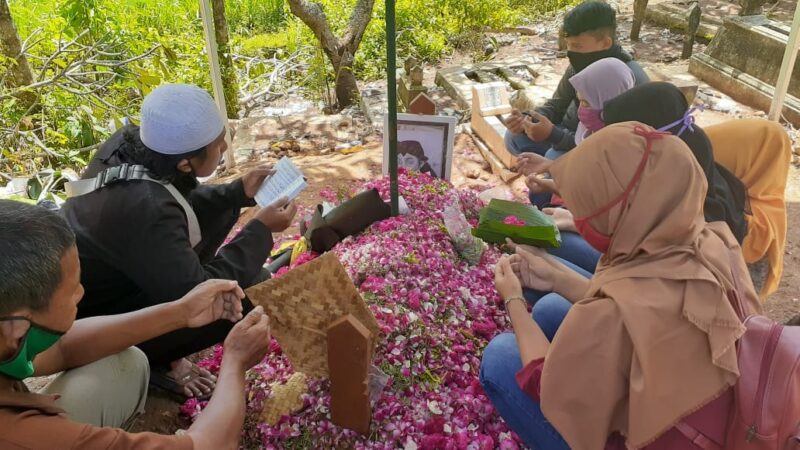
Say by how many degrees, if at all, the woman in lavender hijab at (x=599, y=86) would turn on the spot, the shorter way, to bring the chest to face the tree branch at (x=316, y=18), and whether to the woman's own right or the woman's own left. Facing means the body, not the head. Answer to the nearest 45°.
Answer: approximately 45° to the woman's own right

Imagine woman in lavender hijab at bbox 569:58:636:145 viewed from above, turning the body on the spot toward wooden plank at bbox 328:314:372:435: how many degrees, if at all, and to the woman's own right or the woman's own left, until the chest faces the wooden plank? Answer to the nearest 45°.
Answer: approximately 90° to the woman's own left

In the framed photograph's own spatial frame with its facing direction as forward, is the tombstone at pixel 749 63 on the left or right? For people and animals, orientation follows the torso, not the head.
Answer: on its left

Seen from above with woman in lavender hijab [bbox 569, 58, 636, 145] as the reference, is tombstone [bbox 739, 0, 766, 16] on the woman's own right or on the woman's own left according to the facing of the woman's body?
on the woman's own right

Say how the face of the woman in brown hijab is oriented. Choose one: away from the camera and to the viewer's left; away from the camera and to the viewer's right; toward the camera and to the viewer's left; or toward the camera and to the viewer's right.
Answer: away from the camera and to the viewer's left

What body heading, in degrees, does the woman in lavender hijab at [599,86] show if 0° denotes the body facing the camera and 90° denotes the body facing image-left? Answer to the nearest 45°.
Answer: approximately 90°

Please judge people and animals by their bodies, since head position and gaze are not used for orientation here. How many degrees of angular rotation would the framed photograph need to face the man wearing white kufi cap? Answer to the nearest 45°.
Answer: approximately 45° to its right

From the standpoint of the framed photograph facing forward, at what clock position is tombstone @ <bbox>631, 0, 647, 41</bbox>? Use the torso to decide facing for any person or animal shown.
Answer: The tombstone is roughly at 7 o'clock from the framed photograph.

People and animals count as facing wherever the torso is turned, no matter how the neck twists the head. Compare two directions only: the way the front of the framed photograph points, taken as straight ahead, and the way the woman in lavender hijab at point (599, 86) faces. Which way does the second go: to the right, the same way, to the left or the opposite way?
to the right

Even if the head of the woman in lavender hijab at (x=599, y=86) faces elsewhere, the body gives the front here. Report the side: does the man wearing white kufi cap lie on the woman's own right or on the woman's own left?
on the woman's own left

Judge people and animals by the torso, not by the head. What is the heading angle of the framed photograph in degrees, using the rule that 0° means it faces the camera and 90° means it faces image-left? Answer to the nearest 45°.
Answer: approximately 0°

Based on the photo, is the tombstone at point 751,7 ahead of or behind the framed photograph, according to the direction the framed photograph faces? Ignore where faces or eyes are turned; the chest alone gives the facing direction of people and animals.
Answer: behind

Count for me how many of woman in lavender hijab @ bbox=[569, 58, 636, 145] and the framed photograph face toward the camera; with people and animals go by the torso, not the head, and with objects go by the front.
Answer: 1
